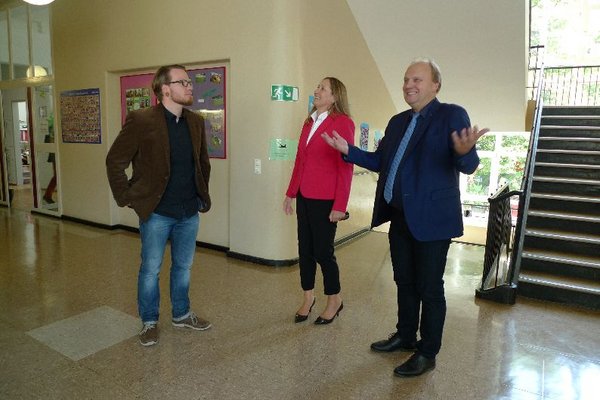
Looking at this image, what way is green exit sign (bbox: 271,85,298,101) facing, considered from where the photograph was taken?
facing the viewer

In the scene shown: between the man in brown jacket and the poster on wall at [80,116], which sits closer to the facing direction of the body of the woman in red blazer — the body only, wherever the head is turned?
the man in brown jacket

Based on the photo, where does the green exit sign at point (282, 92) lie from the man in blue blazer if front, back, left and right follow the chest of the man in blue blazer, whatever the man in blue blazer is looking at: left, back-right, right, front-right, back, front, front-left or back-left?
right

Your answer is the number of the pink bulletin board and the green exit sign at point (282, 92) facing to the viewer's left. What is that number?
0

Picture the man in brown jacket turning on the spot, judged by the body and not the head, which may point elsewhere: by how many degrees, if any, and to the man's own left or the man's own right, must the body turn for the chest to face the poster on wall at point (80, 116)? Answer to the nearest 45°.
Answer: approximately 135° to the man's own left

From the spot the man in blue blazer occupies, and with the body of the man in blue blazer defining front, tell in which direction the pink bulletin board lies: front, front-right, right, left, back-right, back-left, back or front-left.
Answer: right

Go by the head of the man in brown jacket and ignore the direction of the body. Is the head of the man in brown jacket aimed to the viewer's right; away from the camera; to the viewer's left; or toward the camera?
to the viewer's right

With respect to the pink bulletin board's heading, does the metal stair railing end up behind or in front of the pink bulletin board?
in front

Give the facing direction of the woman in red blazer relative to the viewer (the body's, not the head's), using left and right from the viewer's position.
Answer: facing the viewer and to the left of the viewer

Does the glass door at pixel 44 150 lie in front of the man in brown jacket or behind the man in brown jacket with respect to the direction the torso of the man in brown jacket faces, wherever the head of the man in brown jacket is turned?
behind
